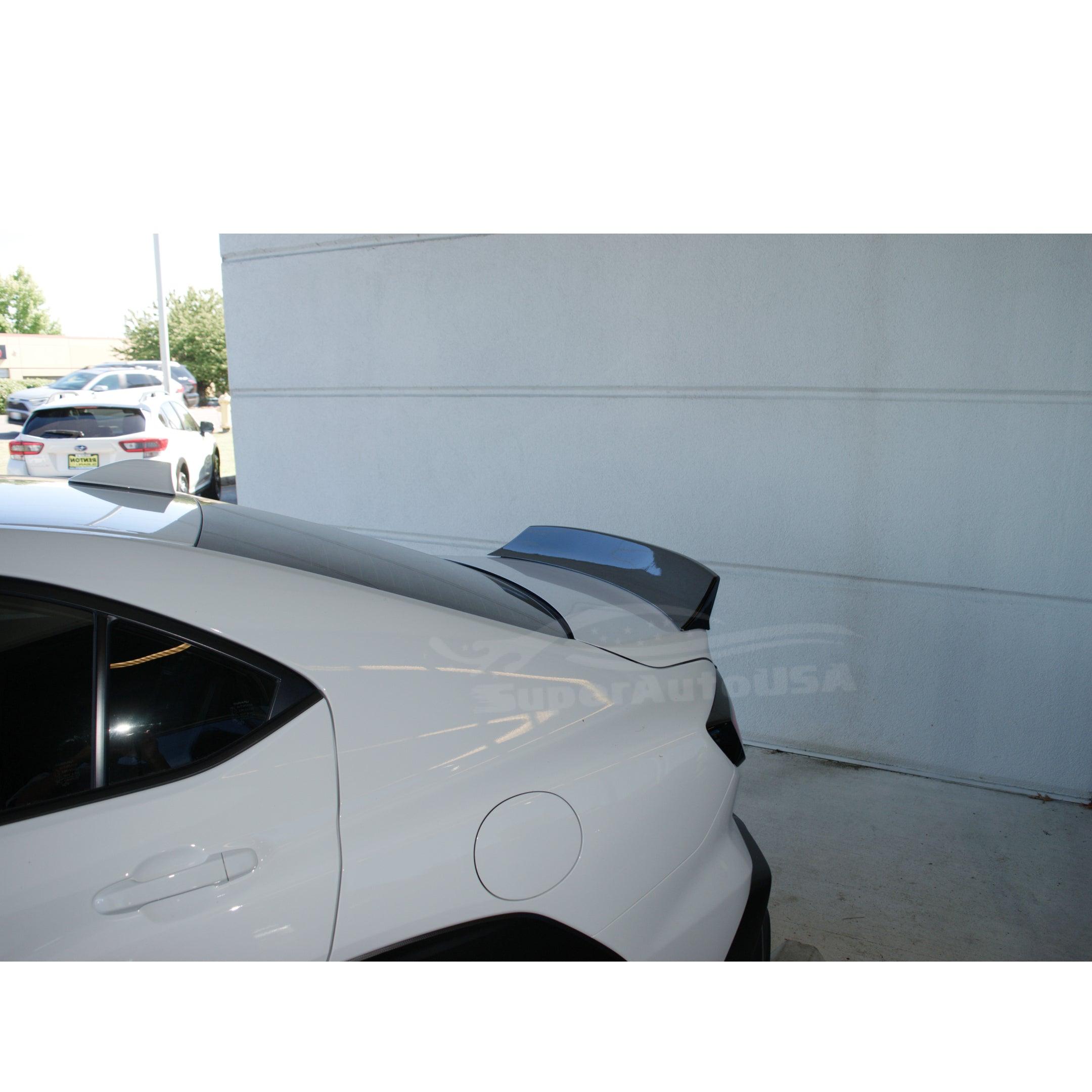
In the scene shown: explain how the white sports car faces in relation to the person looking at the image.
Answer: facing to the left of the viewer

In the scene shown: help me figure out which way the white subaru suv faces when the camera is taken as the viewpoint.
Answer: facing away from the viewer and to the right of the viewer

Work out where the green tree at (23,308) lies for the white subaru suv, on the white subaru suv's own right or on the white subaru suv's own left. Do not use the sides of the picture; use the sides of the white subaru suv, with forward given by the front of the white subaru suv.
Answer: on the white subaru suv's own left

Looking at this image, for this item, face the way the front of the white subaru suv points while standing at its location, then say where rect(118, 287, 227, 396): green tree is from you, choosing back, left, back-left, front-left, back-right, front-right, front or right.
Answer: front-left

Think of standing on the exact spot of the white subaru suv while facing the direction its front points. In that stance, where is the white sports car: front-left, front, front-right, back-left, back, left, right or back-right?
back-right

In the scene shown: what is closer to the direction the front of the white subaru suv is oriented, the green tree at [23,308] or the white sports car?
the green tree

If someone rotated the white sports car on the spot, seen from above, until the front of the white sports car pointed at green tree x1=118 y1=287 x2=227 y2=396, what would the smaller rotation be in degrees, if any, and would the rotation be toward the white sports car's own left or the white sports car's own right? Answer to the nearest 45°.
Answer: approximately 90° to the white sports car's own right

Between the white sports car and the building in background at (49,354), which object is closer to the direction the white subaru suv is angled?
the building in background

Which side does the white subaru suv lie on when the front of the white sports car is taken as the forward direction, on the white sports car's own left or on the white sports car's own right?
on the white sports car's own right

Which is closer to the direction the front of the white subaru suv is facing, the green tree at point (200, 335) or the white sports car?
the green tree
